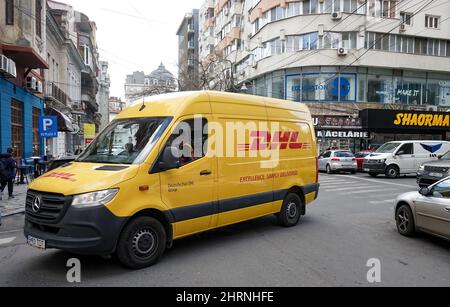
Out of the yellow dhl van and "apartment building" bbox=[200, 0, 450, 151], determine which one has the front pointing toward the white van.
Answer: the apartment building

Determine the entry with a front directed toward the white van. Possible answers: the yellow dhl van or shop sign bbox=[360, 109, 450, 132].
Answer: the shop sign

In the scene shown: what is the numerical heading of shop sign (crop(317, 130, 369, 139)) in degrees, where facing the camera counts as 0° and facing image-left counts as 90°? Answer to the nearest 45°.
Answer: approximately 0°

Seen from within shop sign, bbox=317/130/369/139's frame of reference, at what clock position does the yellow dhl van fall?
The yellow dhl van is roughly at 12 o'clock from the shop sign.

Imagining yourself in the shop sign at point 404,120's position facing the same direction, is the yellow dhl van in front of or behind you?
in front

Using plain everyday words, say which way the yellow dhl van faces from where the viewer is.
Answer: facing the viewer and to the left of the viewer

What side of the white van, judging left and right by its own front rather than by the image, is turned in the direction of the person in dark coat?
front

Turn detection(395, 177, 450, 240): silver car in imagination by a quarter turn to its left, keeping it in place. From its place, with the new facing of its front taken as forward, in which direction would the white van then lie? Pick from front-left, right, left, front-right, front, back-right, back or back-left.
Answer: back-right

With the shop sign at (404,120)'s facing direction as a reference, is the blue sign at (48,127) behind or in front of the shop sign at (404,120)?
in front

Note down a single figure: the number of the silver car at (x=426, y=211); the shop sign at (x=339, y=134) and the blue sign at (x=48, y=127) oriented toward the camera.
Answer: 2

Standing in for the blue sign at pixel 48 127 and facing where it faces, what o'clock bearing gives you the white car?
The white car is roughly at 9 o'clock from the blue sign.

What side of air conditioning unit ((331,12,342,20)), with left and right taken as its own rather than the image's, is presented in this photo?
front
